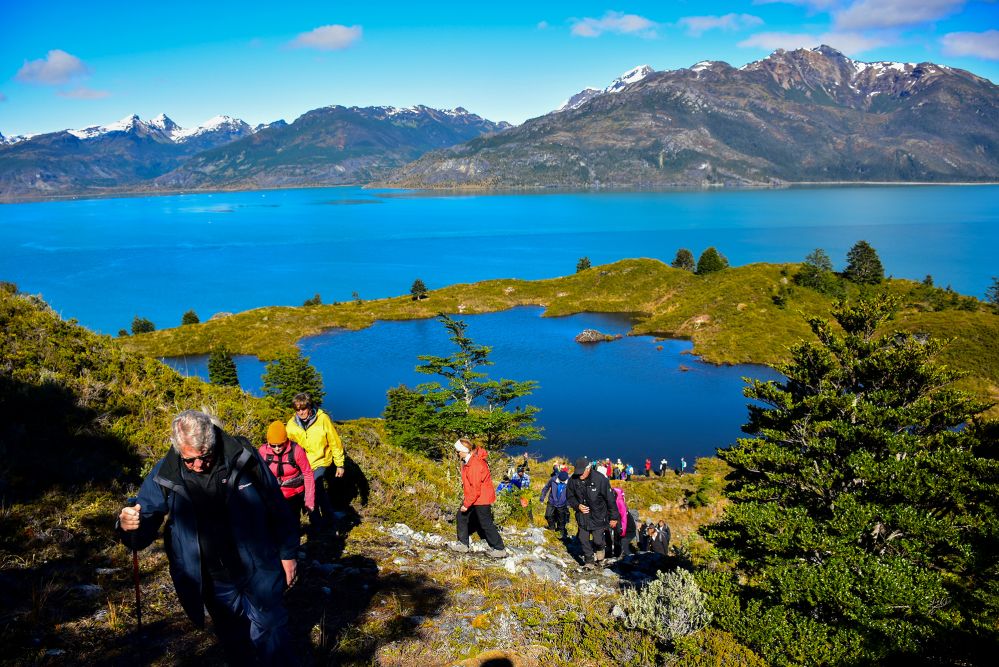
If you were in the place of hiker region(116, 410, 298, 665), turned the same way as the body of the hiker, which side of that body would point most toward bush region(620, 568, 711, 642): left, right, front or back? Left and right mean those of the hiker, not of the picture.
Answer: left

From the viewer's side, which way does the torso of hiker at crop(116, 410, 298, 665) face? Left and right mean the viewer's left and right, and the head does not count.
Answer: facing the viewer

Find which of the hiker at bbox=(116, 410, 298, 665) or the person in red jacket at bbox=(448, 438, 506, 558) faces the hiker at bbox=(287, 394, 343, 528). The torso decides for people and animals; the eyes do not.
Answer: the person in red jacket

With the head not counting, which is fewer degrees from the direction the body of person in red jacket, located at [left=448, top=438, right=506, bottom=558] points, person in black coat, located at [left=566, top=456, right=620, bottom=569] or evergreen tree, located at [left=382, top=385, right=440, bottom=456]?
the evergreen tree

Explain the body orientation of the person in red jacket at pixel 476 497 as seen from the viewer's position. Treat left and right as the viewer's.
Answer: facing to the left of the viewer

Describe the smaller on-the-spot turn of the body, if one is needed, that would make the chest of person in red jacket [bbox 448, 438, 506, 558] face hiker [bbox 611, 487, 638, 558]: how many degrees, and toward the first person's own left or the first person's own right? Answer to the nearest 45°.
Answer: approximately 135° to the first person's own right

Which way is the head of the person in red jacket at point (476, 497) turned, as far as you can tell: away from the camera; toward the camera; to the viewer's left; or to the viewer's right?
to the viewer's left

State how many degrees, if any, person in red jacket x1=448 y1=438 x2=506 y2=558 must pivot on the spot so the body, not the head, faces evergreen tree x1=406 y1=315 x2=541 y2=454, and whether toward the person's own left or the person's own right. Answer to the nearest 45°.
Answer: approximately 90° to the person's own right
